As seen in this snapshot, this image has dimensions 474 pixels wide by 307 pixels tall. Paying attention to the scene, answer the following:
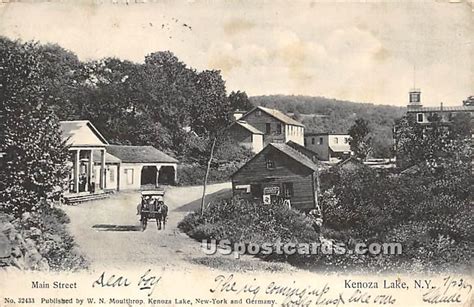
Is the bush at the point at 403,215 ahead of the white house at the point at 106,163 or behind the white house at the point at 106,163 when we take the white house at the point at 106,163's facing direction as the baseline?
ahead

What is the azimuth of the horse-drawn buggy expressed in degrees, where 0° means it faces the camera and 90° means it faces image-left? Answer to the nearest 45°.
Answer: approximately 0°

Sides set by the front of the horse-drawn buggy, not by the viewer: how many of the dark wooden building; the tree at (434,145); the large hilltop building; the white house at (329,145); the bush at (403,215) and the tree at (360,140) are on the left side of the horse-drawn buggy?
6

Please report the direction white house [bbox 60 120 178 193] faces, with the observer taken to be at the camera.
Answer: facing the viewer and to the right of the viewer

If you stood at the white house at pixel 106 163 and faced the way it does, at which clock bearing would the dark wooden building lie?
The dark wooden building is roughly at 11 o'clock from the white house.

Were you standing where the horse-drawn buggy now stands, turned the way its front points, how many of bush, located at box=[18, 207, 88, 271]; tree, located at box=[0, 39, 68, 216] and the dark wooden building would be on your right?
2

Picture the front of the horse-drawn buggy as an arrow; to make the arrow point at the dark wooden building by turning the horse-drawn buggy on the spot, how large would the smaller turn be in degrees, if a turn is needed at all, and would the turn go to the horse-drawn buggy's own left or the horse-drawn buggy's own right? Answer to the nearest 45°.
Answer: approximately 90° to the horse-drawn buggy's own left

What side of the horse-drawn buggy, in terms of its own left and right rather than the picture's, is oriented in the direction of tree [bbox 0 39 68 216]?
right

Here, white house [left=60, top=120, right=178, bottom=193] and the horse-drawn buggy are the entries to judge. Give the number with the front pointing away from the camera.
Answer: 0
